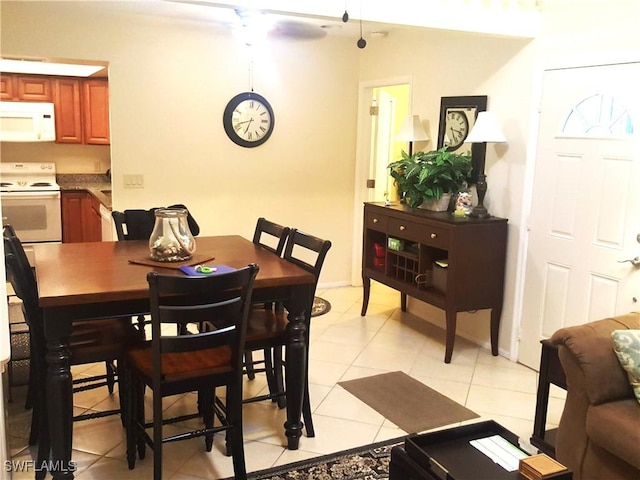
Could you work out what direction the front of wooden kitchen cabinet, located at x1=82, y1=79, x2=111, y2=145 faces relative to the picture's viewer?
facing the viewer

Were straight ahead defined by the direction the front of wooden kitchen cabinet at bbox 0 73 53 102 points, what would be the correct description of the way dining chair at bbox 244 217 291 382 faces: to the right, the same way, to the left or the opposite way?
to the right

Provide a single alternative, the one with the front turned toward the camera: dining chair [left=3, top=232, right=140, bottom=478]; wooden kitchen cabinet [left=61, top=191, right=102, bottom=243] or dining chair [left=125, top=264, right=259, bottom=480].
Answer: the wooden kitchen cabinet

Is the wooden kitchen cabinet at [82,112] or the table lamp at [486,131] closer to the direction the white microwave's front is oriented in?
the table lamp

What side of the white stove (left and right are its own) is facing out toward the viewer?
front

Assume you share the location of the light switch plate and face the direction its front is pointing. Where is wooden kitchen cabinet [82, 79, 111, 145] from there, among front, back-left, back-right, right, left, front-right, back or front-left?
back

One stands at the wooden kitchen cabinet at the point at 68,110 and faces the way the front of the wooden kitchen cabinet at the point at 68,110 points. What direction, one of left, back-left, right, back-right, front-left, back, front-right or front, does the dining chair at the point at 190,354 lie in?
front

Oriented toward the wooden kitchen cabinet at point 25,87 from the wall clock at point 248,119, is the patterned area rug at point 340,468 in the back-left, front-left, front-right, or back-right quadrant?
back-left

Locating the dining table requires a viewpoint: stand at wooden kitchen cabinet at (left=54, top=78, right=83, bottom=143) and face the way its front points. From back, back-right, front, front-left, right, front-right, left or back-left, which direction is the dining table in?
front

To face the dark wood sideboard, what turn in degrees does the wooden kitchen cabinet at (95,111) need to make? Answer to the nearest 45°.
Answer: approximately 45° to its left

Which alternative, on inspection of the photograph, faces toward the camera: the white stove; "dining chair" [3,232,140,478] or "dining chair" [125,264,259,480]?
the white stove

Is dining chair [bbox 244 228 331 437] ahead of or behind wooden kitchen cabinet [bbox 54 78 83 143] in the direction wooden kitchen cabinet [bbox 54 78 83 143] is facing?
ahead
